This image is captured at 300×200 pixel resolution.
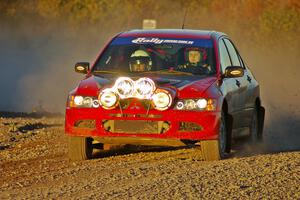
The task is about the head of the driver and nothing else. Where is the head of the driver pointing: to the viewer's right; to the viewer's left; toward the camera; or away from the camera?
toward the camera

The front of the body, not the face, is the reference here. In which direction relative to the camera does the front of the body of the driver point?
toward the camera
